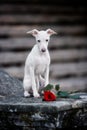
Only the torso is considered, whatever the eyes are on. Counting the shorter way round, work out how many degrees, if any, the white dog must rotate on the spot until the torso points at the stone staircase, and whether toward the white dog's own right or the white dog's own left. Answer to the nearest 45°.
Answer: approximately 135° to the white dog's own left

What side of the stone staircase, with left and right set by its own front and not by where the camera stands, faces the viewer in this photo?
front

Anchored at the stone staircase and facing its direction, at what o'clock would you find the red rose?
The red rose is roughly at 12 o'clock from the stone staircase.

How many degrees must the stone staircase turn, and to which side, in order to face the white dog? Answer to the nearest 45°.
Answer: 0° — it already faces it

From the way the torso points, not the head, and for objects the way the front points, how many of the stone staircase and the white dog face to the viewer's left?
0

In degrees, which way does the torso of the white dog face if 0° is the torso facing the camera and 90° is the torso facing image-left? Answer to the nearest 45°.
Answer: approximately 315°
